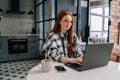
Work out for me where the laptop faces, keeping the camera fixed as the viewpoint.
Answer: facing away from the viewer and to the left of the viewer

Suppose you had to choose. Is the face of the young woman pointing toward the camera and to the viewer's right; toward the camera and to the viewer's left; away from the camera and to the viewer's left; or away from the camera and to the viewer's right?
toward the camera and to the viewer's right

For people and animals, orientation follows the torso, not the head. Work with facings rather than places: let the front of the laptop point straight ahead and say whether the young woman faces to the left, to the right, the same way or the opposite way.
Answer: the opposite way

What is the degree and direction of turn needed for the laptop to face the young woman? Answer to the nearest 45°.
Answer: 0° — it already faces them
